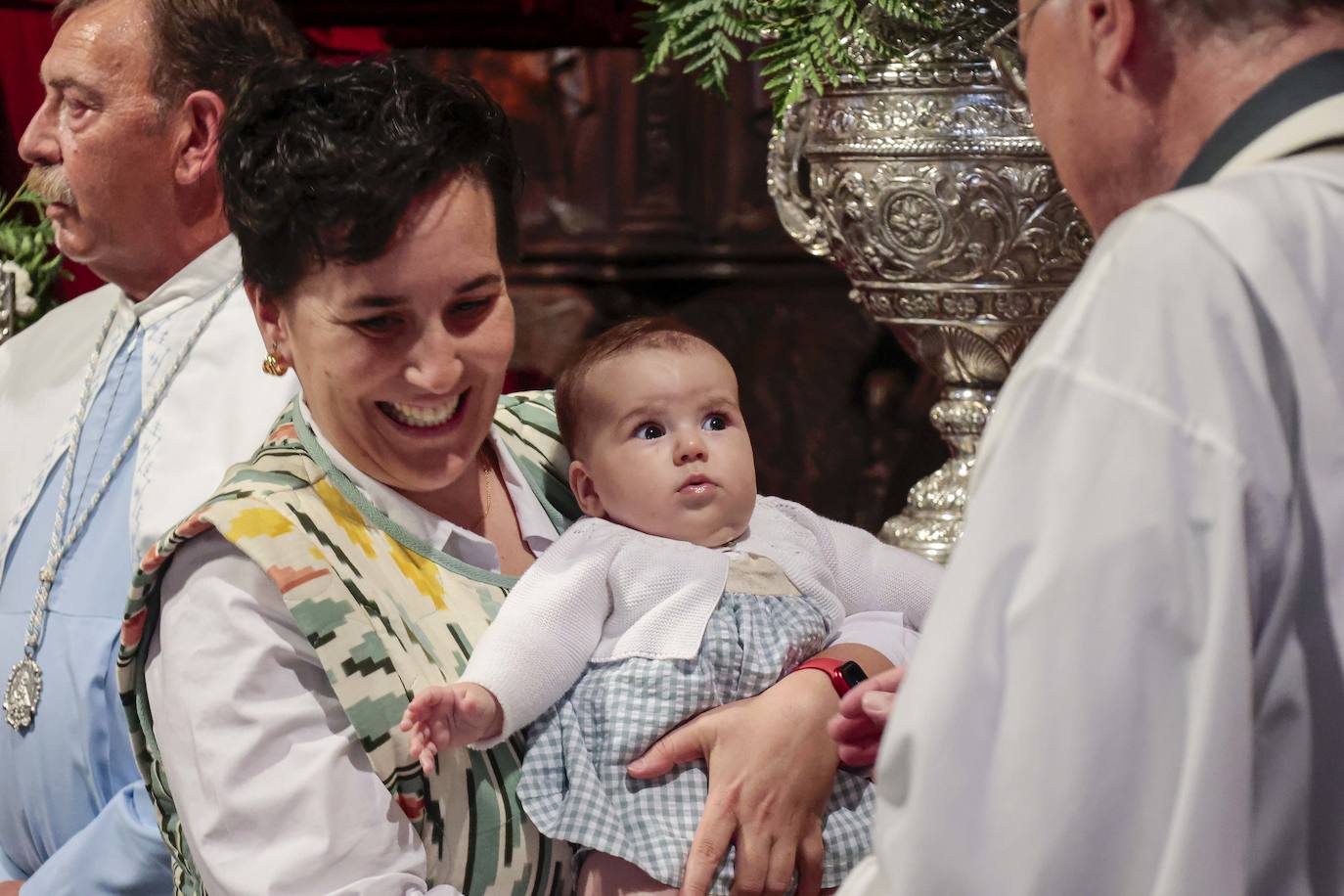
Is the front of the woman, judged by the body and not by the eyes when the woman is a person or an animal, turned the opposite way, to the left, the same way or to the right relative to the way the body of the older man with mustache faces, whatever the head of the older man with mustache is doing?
to the left

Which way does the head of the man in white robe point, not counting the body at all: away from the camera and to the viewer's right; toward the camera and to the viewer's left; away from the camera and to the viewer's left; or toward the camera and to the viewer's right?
away from the camera and to the viewer's left

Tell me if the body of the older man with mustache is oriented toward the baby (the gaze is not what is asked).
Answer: no

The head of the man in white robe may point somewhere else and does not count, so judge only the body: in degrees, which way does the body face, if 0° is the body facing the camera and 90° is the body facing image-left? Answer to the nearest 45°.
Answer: approximately 135°

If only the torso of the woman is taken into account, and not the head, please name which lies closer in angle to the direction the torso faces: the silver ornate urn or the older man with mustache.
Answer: the silver ornate urn

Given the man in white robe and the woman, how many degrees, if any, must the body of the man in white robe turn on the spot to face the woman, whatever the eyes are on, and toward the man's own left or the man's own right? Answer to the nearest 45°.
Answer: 0° — they already face them

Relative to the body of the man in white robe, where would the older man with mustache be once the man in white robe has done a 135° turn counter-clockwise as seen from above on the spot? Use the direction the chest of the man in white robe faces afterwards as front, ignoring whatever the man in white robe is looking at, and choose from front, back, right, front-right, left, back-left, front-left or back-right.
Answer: back-right

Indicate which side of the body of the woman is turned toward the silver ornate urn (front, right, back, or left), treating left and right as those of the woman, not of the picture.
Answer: left

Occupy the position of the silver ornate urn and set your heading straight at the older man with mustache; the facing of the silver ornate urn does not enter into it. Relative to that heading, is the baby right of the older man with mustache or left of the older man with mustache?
left

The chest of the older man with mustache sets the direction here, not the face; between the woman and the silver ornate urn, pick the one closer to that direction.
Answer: the woman

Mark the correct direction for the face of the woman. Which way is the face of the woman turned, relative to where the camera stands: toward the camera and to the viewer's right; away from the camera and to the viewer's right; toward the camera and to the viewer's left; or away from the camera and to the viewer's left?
toward the camera and to the viewer's right

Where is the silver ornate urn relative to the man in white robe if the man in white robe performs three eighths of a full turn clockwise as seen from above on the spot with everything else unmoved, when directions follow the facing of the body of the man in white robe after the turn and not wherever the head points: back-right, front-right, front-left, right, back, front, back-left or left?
left

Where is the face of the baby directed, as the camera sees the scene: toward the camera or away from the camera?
toward the camera

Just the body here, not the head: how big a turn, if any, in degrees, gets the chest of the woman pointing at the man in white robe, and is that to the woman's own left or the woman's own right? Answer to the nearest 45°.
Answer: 0° — they already face them

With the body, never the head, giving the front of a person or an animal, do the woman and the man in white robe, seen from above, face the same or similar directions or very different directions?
very different directions

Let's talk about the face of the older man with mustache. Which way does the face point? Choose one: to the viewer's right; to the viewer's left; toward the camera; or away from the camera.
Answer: to the viewer's left

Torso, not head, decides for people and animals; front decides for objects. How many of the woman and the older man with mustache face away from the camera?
0
